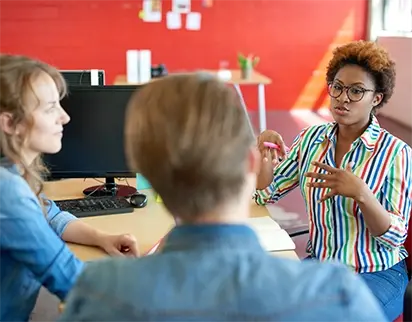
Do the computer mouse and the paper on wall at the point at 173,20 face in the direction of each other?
yes

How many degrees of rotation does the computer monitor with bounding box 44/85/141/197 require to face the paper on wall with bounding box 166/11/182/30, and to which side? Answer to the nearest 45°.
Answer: approximately 180°

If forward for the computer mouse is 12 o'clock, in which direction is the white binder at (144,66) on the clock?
The white binder is roughly at 12 o'clock from the computer mouse.

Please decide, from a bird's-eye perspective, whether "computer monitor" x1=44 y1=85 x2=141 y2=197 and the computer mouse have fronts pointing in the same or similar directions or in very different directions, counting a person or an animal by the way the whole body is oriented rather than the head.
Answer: very different directions

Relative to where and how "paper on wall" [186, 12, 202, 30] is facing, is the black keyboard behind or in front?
in front

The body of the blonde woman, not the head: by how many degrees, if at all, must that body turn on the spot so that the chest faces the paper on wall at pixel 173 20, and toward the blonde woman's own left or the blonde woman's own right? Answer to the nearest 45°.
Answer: approximately 90° to the blonde woman's own left

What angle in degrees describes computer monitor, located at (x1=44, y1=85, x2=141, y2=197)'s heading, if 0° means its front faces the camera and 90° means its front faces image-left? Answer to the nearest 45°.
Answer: approximately 0°

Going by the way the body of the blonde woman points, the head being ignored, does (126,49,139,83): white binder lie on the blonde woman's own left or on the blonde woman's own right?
on the blonde woman's own left

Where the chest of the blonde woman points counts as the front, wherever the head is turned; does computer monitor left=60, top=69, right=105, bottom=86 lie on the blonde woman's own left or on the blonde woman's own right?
on the blonde woman's own left

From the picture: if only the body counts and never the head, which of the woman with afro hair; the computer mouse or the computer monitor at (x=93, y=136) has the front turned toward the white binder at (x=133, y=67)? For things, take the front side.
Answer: the computer mouse
